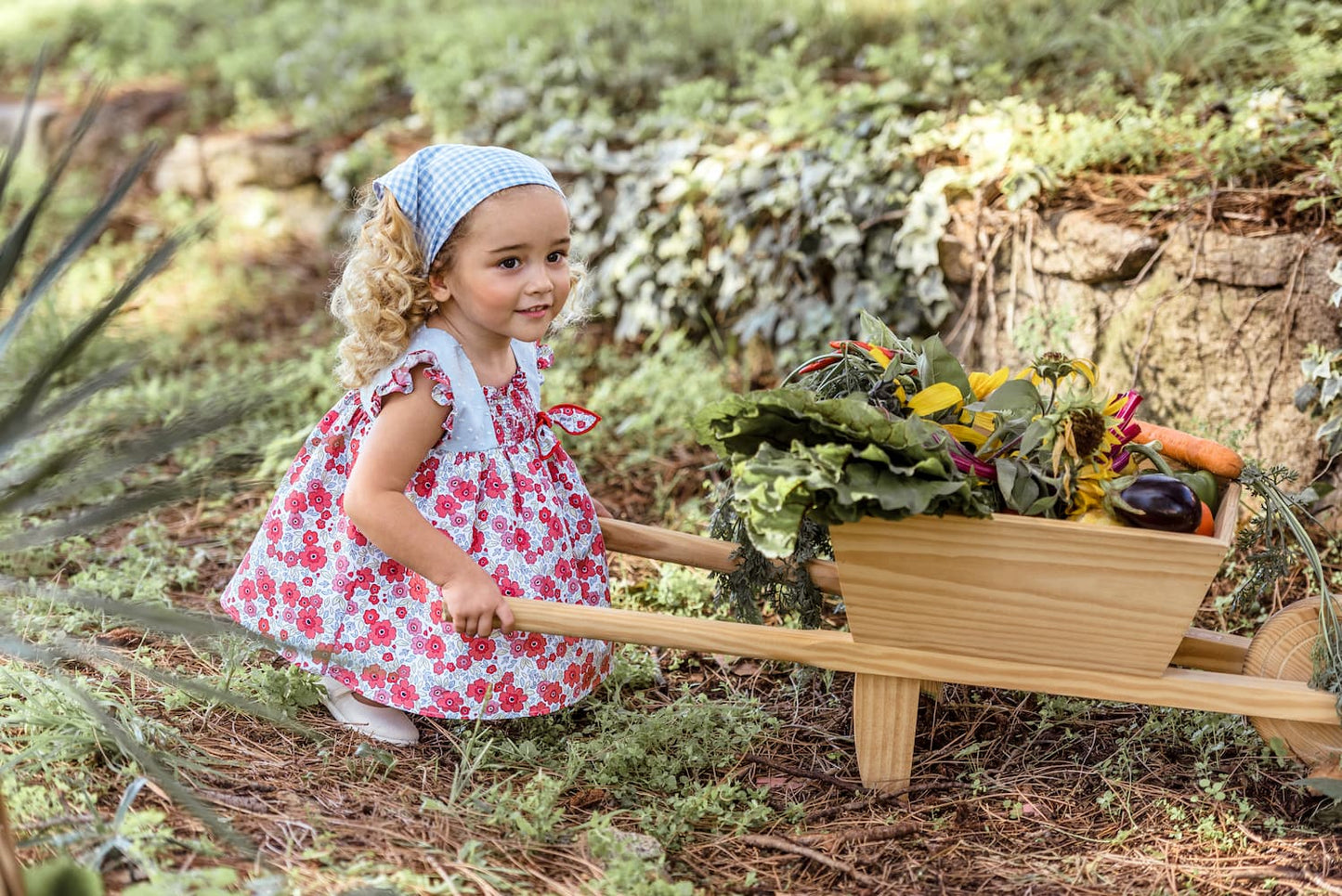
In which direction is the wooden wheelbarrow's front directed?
to the viewer's right

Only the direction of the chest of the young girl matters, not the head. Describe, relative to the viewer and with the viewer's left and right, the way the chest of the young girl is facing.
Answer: facing the viewer and to the right of the viewer

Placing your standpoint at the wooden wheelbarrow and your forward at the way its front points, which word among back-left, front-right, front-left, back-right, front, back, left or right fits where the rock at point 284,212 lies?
back-left

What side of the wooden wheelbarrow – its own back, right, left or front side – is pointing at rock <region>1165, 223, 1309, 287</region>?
left

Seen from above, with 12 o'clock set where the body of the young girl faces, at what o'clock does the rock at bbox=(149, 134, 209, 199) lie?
The rock is roughly at 7 o'clock from the young girl.

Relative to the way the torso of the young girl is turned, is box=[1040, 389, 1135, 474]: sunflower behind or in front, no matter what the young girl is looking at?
in front

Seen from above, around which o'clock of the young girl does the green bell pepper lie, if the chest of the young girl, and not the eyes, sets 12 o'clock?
The green bell pepper is roughly at 11 o'clock from the young girl.

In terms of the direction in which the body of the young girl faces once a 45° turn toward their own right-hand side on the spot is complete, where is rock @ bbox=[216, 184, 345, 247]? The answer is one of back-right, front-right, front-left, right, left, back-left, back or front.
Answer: back

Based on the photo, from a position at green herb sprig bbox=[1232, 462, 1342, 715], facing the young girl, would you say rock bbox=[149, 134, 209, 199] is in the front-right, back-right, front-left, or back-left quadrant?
front-right

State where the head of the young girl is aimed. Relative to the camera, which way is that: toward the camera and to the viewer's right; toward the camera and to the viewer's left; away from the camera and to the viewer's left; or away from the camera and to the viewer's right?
toward the camera and to the viewer's right
